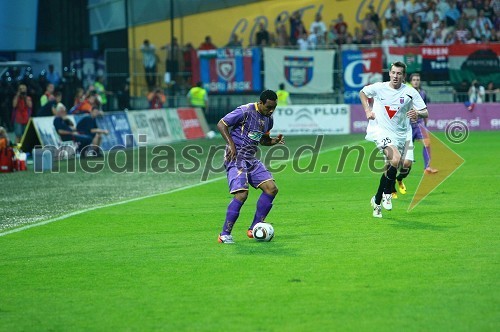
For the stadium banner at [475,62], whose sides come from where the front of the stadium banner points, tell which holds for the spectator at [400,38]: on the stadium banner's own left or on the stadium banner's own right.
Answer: on the stadium banner's own right

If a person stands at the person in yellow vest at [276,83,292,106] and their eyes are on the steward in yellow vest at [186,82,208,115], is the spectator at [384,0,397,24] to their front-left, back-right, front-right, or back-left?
back-right

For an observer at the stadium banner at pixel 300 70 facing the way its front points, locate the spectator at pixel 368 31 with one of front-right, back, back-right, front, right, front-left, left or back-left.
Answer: back-left

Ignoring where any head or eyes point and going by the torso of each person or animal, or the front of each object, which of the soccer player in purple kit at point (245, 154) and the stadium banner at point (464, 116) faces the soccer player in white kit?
the stadium banner

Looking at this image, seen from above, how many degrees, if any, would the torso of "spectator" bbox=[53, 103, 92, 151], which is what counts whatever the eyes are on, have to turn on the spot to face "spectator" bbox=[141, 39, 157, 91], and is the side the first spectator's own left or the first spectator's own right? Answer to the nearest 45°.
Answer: approximately 90° to the first spectator's own left

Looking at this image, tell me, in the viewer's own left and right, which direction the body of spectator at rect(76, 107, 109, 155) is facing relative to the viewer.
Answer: facing to the right of the viewer

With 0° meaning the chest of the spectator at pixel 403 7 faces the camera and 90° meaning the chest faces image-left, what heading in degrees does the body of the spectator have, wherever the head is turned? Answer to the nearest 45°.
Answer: approximately 0°

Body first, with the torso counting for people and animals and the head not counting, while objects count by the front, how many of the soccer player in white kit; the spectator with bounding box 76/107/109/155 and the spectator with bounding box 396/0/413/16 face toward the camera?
2

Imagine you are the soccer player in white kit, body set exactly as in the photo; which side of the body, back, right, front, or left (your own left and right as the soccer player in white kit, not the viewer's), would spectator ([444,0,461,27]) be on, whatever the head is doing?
back

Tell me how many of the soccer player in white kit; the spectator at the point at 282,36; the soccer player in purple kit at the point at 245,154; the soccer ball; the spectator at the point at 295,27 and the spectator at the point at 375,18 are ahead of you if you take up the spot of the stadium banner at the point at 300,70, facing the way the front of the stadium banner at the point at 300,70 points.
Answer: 3

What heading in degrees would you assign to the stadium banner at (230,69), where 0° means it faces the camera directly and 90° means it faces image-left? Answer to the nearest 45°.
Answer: approximately 0°

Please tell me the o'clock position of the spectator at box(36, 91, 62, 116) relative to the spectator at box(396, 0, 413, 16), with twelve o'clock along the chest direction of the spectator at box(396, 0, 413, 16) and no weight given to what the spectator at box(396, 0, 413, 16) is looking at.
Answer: the spectator at box(36, 91, 62, 116) is roughly at 1 o'clock from the spectator at box(396, 0, 413, 16).
